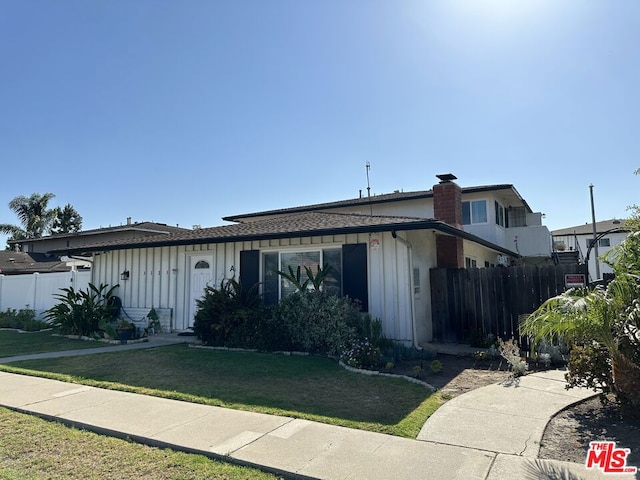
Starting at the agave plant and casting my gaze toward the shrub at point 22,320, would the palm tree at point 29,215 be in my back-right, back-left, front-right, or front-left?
front-right

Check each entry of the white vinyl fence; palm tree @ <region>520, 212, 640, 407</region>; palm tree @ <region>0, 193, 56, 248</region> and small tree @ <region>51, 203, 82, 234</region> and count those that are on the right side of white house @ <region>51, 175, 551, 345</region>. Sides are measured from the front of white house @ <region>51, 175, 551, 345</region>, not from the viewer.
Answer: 3

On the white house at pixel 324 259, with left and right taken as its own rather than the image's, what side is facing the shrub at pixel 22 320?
right

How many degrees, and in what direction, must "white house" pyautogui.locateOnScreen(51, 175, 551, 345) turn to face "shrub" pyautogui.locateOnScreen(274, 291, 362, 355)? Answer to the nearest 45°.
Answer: approximately 45° to its left

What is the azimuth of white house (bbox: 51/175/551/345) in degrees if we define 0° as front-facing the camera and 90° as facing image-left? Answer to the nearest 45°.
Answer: approximately 45°

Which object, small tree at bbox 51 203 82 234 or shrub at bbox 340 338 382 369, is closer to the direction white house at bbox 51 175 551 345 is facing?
the shrub

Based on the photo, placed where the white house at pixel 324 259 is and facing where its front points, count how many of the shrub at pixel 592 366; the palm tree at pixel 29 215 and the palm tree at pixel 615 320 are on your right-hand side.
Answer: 1

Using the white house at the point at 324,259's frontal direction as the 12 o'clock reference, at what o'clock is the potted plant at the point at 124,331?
The potted plant is roughly at 2 o'clock from the white house.

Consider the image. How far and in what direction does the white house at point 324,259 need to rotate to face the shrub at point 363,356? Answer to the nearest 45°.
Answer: approximately 45° to its left

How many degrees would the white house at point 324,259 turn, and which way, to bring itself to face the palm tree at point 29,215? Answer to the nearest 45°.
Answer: approximately 90° to its right

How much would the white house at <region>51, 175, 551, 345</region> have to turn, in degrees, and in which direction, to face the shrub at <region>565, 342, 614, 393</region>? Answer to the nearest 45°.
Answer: approximately 90° to its left

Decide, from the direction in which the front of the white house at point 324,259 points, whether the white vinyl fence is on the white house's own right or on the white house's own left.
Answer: on the white house's own right
